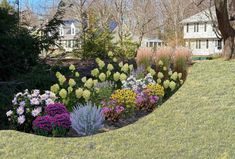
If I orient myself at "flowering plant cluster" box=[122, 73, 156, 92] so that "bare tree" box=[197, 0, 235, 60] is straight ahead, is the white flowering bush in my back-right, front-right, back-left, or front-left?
back-left

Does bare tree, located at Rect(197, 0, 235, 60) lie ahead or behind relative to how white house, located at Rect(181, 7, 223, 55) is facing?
ahead

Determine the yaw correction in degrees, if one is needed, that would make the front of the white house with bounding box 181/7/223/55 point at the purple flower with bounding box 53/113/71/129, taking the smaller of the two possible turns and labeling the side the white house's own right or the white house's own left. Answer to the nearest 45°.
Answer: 0° — it already faces it

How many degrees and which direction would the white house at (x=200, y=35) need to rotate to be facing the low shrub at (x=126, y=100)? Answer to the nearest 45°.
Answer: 0° — it already faces it

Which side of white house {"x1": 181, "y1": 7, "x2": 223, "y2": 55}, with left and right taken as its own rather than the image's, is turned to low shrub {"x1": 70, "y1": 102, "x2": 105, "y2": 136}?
front

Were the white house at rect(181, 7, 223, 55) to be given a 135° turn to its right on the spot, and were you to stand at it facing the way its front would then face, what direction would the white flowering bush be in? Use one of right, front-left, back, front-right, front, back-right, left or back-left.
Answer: back-left

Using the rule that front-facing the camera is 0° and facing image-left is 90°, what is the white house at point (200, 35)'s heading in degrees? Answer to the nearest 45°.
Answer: approximately 0°

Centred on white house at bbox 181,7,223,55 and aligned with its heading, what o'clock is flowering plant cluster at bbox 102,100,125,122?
The flowering plant cluster is roughly at 12 o'clock from the white house.

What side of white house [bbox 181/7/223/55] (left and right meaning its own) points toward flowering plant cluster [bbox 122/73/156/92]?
front

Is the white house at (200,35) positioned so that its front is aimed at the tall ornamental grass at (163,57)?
yes
